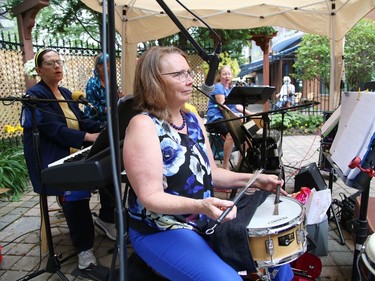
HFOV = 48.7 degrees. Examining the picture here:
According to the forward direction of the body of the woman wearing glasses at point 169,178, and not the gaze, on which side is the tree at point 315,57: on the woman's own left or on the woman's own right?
on the woman's own left

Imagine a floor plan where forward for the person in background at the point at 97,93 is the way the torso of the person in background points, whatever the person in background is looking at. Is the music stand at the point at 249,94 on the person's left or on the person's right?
on the person's left

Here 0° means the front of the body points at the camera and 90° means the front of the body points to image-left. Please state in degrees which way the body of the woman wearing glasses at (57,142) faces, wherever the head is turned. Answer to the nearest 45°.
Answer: approximately 315°

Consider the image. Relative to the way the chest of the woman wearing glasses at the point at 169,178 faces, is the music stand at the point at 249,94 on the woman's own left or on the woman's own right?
on the woman's own left

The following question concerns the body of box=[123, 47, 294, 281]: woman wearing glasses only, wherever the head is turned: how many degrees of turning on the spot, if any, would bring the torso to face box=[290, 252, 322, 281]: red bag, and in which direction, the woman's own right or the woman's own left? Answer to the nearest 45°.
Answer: approximately 90° to the woman's own left

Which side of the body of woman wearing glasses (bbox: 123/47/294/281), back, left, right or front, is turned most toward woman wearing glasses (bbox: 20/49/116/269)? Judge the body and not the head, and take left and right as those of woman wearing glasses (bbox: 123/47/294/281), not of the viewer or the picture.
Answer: back

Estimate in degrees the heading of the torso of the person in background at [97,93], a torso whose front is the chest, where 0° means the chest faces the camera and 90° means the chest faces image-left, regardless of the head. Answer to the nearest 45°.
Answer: approximately 315°

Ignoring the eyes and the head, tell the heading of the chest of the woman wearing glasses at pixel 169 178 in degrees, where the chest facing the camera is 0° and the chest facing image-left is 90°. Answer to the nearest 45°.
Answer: approximately 315°

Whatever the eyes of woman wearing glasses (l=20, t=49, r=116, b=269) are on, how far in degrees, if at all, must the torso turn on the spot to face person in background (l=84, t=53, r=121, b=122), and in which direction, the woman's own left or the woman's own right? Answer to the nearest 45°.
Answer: approximately 90° to the woman's own left
